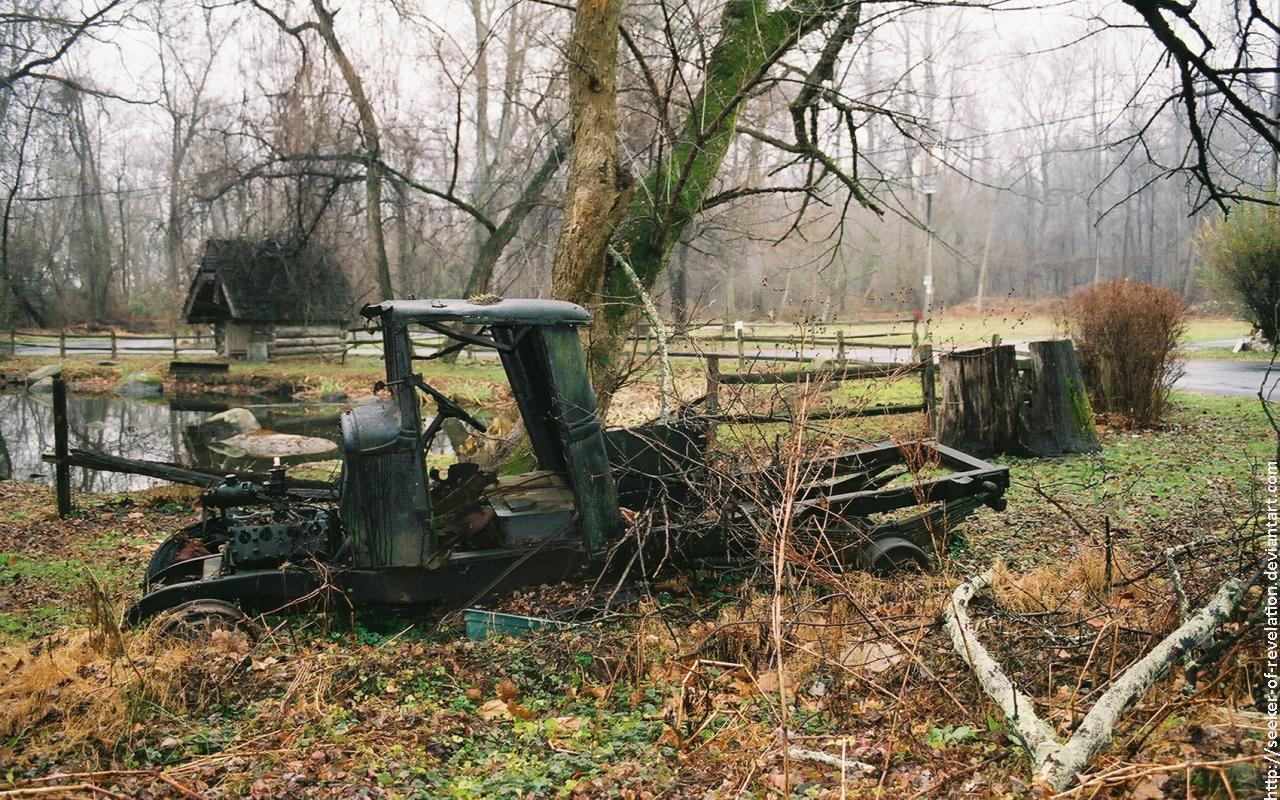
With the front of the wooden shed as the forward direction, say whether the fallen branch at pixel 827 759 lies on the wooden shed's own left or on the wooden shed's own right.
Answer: on the wooden shed's own left

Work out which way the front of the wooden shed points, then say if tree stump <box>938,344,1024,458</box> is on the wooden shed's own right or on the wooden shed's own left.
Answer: on the wooden shed's own left

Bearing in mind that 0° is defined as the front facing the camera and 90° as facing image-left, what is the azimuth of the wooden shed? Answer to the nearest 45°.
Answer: approximately 45°

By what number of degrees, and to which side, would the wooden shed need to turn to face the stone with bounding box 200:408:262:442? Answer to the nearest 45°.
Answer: approximately 45° to its left

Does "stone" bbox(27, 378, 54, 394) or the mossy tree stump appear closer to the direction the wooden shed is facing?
the stone

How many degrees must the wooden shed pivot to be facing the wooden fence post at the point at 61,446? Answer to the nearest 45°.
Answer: approximately 45° to its left
